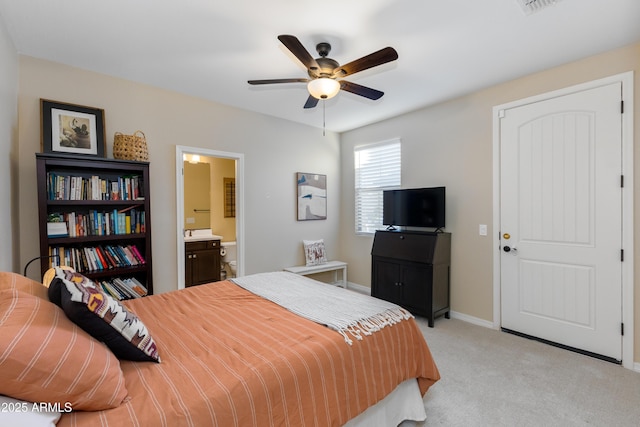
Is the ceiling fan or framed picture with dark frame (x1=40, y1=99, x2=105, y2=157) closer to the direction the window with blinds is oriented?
the framed picture with dark frame

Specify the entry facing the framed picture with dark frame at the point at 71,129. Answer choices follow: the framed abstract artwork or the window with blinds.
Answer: the window with blinds

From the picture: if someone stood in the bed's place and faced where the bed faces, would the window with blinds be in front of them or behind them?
in front

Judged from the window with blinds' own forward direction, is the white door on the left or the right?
on its left

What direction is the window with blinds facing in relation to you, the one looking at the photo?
facing the viewer and to the left of the viewer

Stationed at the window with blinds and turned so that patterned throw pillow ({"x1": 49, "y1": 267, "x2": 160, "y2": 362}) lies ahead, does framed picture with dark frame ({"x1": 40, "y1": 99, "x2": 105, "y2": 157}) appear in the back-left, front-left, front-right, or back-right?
front-right

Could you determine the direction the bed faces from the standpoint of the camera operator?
facing away from the viewer and to the right of the viewer

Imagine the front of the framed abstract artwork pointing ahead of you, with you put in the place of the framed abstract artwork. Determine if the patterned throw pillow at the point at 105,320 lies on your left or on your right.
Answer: on your right

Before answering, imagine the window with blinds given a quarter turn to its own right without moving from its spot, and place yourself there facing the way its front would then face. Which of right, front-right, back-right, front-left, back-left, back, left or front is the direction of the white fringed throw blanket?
back-left

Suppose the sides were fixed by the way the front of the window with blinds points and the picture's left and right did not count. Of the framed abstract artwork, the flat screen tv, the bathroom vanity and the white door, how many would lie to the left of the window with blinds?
2

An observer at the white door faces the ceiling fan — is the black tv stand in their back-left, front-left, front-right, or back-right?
front-right

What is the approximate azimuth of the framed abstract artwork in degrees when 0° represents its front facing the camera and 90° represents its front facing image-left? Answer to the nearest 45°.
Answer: approximately 315°

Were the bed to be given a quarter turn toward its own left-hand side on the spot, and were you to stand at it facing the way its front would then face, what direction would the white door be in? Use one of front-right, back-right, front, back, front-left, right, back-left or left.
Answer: back-right

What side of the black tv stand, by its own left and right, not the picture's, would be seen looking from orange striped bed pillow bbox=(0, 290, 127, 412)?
front

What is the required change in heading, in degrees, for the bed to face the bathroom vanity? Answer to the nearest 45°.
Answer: approximately 45° to its left

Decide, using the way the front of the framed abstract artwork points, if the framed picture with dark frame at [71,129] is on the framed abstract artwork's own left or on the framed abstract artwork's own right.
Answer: on the framed abstract artwork's own right

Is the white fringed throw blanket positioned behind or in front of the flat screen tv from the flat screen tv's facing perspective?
in front

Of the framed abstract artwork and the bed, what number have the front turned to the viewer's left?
0
